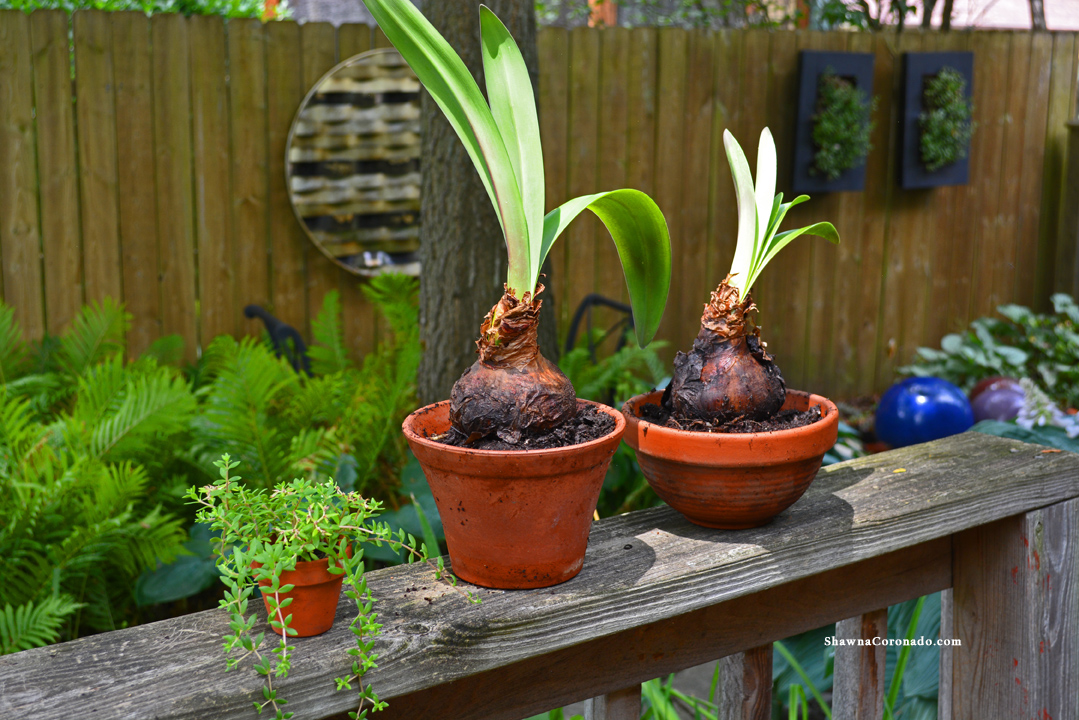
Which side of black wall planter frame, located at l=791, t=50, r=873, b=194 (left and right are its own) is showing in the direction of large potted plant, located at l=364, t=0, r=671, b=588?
front

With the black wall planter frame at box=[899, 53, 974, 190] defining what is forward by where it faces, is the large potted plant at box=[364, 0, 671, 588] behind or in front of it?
in front

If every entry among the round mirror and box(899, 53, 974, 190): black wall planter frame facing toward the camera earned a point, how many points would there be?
2

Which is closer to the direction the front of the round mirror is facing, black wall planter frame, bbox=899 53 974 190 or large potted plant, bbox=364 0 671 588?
the large potted plant

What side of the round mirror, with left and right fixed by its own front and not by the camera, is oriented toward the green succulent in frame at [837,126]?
left

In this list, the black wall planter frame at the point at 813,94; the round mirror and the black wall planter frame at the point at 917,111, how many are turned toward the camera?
3

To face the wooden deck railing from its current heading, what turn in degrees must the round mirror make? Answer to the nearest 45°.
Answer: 0° — it already faces it

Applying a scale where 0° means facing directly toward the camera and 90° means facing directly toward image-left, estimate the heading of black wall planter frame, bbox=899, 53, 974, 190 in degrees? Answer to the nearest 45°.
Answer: approximately 0°

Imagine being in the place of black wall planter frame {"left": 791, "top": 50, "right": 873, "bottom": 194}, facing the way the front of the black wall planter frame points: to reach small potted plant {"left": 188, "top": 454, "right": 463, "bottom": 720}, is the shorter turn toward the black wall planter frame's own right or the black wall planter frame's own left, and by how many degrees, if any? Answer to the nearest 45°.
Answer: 0° — it already faces it

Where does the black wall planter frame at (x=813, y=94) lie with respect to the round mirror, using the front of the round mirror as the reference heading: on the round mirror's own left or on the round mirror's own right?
on the round mirror's own left

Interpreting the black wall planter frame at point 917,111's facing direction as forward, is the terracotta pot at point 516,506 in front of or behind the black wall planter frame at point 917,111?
in front

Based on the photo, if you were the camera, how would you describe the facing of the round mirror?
facing the viewer

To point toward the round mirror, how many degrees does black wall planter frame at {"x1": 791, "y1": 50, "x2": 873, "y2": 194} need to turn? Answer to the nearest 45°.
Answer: approximately 45° to its right
